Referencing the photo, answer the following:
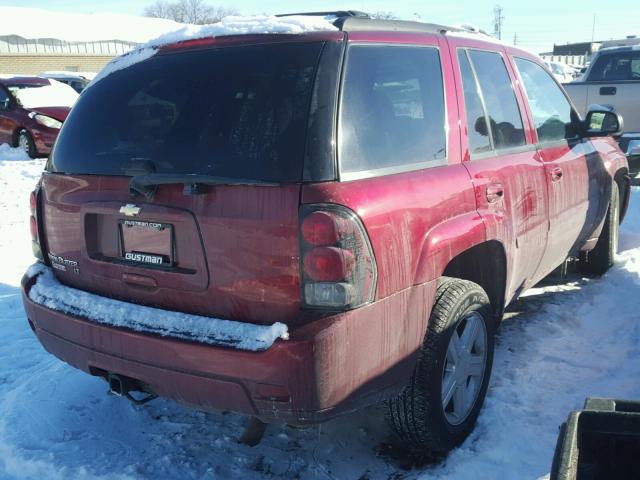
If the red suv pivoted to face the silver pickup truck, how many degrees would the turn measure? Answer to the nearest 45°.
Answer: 0° — it already faces it

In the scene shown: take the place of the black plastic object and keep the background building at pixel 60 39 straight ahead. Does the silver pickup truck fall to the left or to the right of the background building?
right

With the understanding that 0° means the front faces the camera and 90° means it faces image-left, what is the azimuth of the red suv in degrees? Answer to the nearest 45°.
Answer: approximately 225°

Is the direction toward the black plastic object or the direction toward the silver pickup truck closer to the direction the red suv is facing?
the silver pickup truck

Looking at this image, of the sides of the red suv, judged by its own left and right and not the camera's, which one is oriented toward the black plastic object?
right

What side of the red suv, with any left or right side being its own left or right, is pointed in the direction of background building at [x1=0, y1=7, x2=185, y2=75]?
left

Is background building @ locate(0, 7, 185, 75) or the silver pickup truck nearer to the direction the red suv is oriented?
the silver pickup truck
